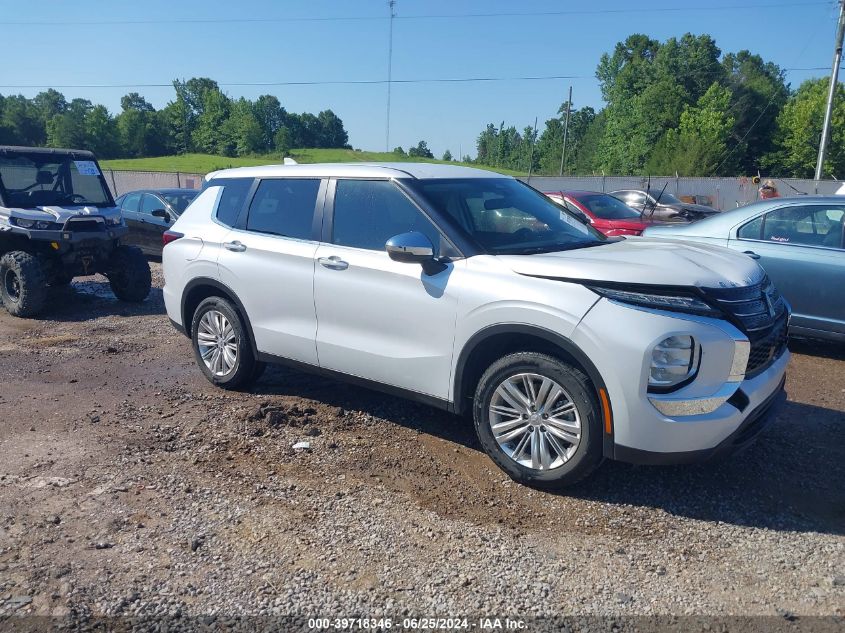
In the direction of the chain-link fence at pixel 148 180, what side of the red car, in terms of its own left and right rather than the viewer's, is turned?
back

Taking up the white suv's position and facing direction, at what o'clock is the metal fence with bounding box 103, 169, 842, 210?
The metal fence is roughly at 8 o'clock from the white suv.

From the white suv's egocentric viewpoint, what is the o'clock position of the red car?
The red car is roughly at 8 o'clock from the white suv.

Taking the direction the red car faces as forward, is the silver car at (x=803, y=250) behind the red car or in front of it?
in front

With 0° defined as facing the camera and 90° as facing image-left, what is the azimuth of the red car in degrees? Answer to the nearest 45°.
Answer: approximately 315°

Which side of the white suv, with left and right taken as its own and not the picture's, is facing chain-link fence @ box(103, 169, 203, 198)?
back

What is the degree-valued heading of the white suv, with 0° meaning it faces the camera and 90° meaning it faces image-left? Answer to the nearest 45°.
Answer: approximately 315°

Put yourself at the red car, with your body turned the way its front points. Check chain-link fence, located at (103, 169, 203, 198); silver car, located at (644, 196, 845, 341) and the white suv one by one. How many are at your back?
1
